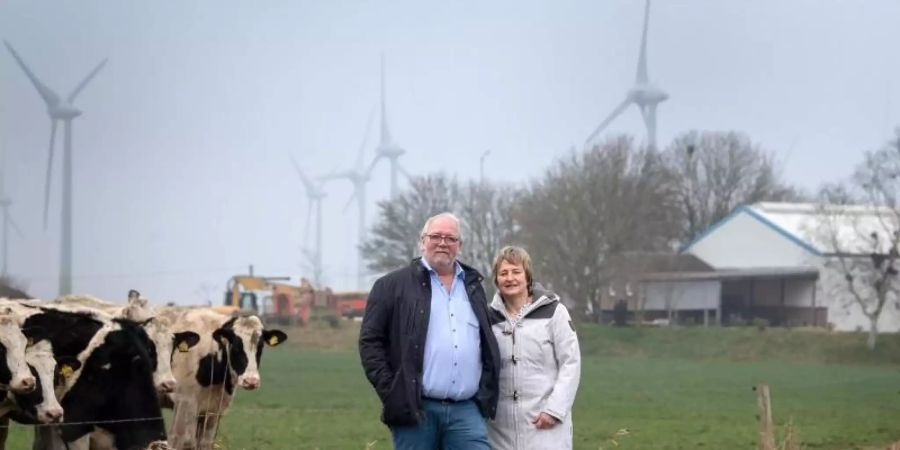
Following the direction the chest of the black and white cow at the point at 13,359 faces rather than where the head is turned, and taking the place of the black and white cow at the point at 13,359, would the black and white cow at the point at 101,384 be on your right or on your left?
on your left

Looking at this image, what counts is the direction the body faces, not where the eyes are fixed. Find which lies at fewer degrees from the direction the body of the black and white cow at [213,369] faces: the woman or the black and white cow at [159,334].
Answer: the woman
